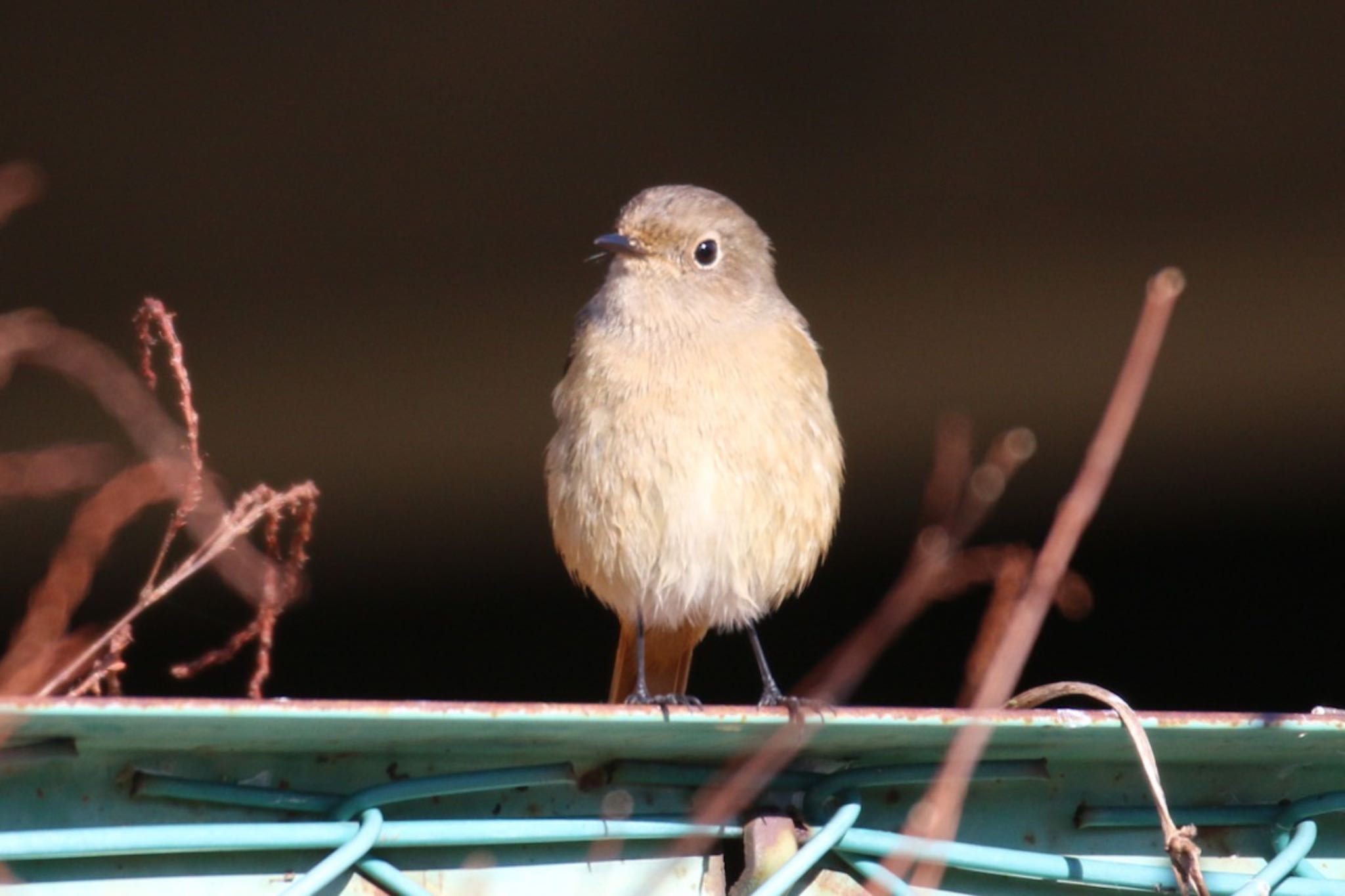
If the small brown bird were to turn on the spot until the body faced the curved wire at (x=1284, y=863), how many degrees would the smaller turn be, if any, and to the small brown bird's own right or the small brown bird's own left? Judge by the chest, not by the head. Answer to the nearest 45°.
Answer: approximately 45° to the small brown bird's own left

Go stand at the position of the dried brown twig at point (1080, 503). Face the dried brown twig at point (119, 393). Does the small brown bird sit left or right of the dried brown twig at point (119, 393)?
right

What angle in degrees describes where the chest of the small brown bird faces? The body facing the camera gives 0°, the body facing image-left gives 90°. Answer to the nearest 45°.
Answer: approximately 0°
